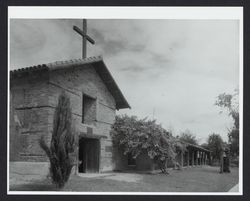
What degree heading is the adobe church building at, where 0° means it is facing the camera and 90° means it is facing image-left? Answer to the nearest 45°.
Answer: approximately 315°

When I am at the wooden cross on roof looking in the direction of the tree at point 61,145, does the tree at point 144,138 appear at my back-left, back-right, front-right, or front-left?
back-left

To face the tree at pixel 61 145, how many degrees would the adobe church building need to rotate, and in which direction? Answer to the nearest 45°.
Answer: approximately 45° to its right

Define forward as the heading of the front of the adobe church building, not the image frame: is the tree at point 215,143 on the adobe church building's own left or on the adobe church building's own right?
on the adobe church building's own left
